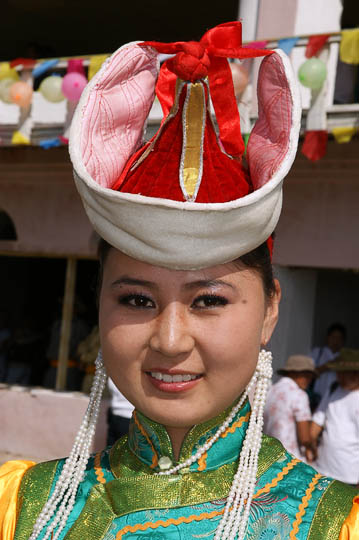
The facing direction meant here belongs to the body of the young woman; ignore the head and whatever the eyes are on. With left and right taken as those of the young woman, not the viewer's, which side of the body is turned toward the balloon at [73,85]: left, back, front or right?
back

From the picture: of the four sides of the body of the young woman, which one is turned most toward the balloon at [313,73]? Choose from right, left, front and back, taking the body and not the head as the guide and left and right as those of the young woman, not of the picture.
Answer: back

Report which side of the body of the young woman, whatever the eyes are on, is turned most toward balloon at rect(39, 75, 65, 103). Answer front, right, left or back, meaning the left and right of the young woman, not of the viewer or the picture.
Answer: back

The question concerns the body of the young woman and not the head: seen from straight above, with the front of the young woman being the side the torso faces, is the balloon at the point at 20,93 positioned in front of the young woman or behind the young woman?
behind

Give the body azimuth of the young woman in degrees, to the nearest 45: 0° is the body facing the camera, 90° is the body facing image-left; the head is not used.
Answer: approximately 0°
